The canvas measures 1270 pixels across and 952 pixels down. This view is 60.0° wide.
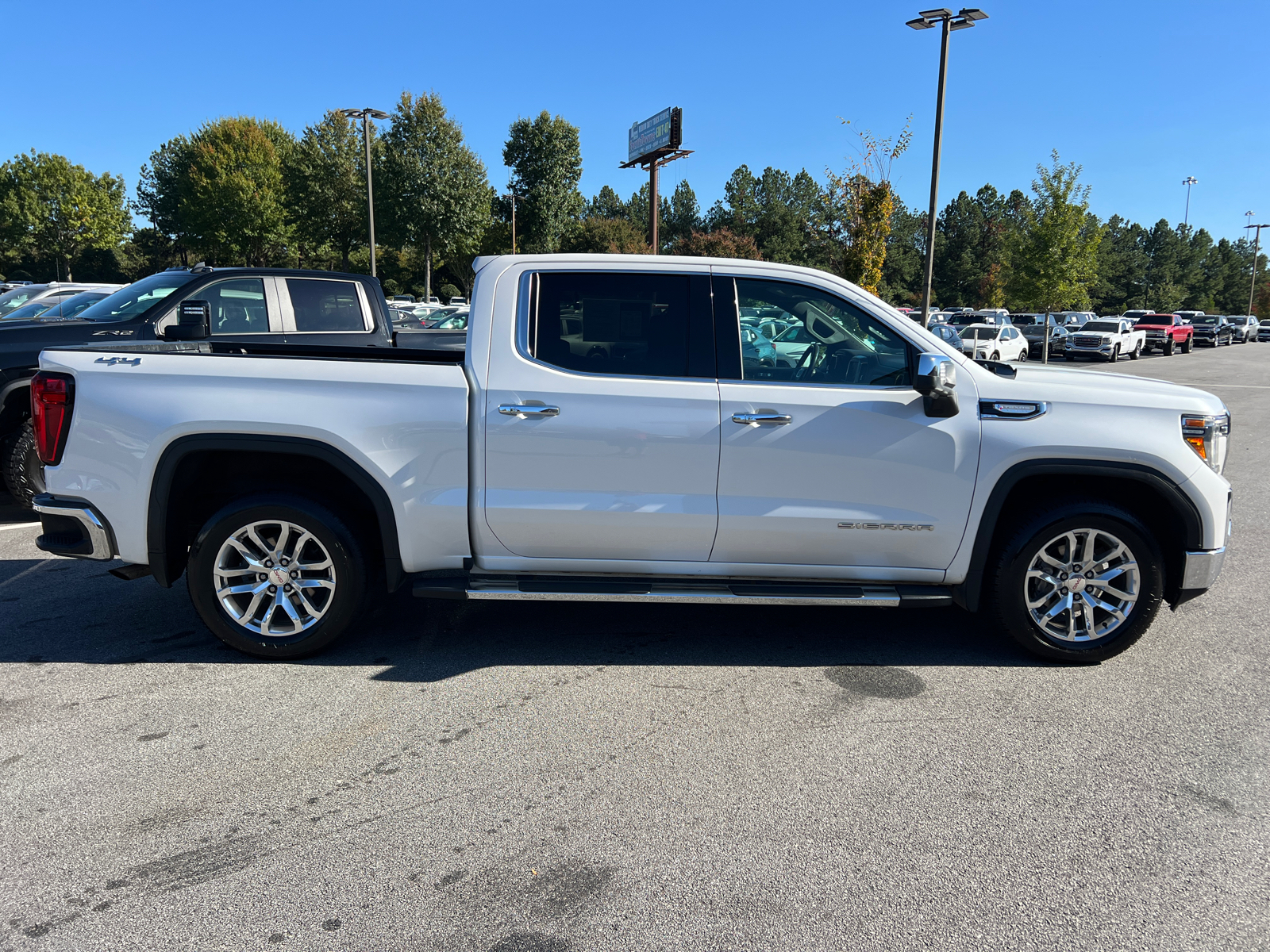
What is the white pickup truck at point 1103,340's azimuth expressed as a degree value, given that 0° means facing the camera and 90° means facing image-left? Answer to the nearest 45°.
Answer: approximately 45°

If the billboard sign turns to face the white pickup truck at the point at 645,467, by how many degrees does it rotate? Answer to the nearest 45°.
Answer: approximately 45° to its left

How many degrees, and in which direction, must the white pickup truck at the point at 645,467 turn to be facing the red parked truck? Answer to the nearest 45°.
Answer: approximately 45° to its left

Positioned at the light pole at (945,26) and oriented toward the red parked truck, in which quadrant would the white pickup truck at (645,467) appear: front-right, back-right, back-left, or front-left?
back-right

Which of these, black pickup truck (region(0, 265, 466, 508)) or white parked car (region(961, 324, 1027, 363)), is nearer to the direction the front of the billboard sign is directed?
the black pickup truck

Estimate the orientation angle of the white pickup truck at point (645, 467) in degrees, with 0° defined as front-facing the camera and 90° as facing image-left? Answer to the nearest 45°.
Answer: approximately 270°
